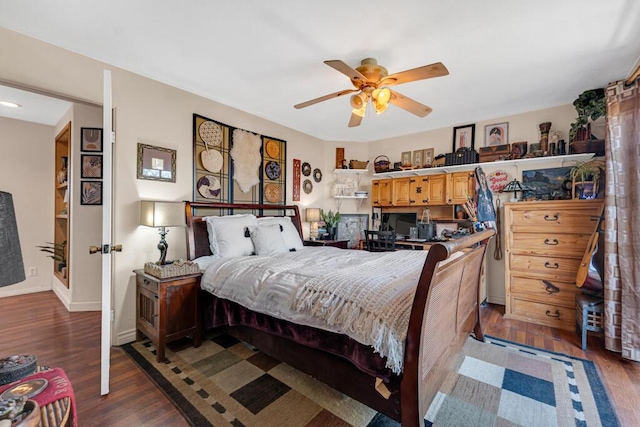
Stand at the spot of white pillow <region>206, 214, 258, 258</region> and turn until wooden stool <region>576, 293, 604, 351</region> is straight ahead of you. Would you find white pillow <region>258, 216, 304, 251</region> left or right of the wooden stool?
left

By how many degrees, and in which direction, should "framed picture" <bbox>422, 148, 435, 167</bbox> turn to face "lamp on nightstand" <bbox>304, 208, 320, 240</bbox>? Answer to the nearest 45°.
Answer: approximately 90° to its right

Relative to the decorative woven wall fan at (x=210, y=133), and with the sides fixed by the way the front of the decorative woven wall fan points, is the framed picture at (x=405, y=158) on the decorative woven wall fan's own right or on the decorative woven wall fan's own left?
on the decorative woven wall fan's own left

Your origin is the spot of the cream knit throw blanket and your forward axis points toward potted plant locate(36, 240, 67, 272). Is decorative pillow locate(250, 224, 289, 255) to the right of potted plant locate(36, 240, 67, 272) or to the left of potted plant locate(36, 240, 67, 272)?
right

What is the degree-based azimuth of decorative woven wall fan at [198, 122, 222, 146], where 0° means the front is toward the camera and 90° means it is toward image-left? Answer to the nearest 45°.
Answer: approximately 315°

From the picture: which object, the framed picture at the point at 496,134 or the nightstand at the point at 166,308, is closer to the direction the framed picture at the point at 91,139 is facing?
the nightstand
